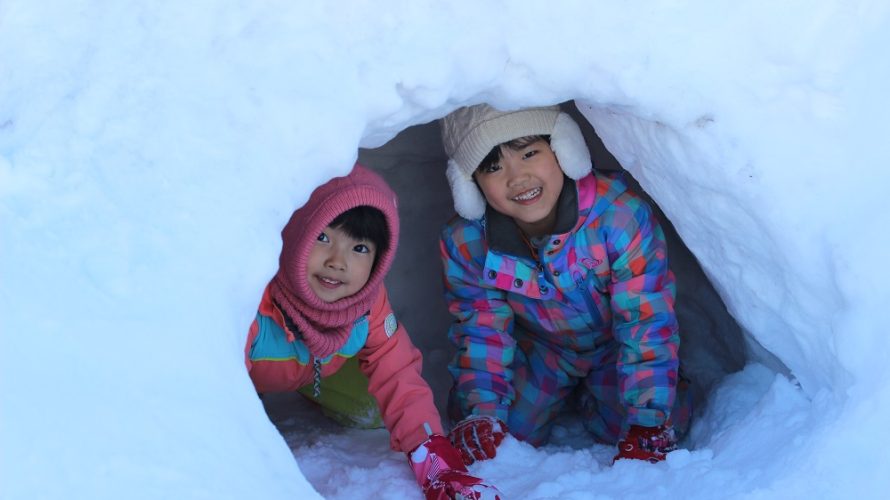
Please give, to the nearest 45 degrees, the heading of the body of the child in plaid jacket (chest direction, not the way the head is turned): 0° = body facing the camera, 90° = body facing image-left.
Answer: approximately 0°

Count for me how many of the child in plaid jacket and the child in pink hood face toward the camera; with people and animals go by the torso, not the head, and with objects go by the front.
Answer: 2

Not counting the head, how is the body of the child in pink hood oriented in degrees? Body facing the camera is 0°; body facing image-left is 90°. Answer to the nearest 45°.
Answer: approximately 0°

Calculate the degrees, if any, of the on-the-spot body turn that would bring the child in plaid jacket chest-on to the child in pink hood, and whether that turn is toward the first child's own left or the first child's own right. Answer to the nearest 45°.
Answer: approximately 45° to the first child's own right
